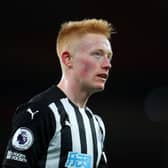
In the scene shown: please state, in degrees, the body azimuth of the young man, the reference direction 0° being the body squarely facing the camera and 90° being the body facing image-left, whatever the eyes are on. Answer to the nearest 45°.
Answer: approximately 315°
